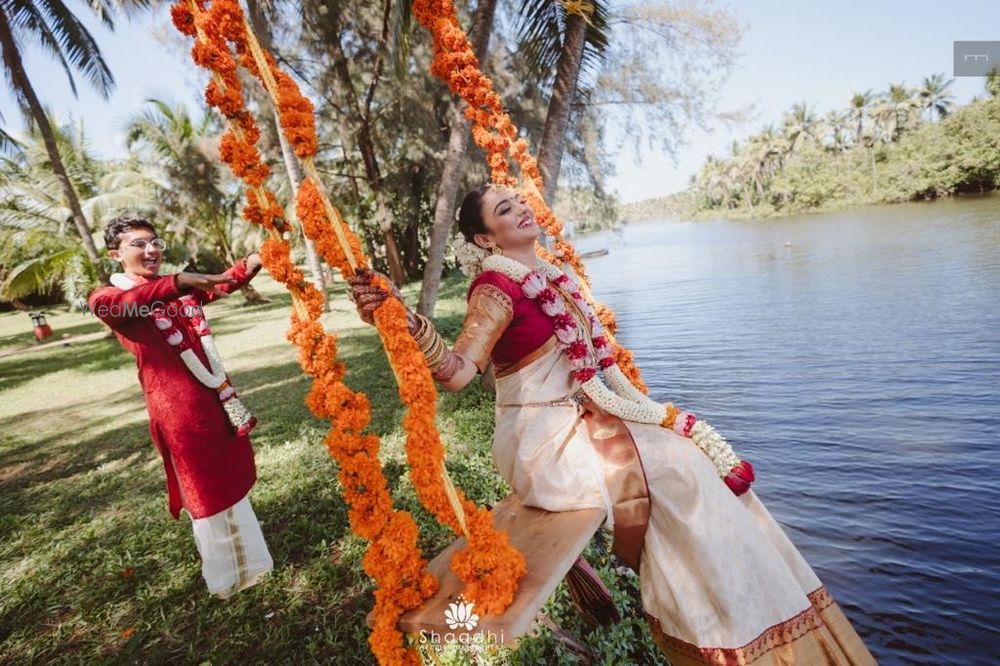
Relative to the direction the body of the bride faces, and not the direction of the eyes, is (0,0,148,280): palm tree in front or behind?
behind

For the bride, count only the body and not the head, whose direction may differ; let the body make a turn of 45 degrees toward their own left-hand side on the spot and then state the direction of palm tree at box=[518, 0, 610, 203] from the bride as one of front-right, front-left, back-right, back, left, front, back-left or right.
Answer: left

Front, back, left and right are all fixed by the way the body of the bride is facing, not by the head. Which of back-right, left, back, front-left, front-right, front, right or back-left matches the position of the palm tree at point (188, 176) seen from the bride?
back

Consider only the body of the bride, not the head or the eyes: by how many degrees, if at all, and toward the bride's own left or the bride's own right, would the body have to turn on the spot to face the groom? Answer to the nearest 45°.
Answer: approximately 135° to the bride's own right

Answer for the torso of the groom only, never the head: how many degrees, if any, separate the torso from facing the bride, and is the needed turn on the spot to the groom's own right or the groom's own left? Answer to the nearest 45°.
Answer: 0° — they already face them

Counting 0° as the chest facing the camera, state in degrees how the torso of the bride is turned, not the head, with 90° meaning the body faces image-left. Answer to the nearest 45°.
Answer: approximately 315°

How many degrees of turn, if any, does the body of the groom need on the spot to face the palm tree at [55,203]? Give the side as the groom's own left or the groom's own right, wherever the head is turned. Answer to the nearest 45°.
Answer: approximately 135° to the groom's own left

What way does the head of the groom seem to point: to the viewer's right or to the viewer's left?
to the viewer's right

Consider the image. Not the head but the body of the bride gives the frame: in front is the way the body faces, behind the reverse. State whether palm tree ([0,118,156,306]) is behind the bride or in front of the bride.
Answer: behind
